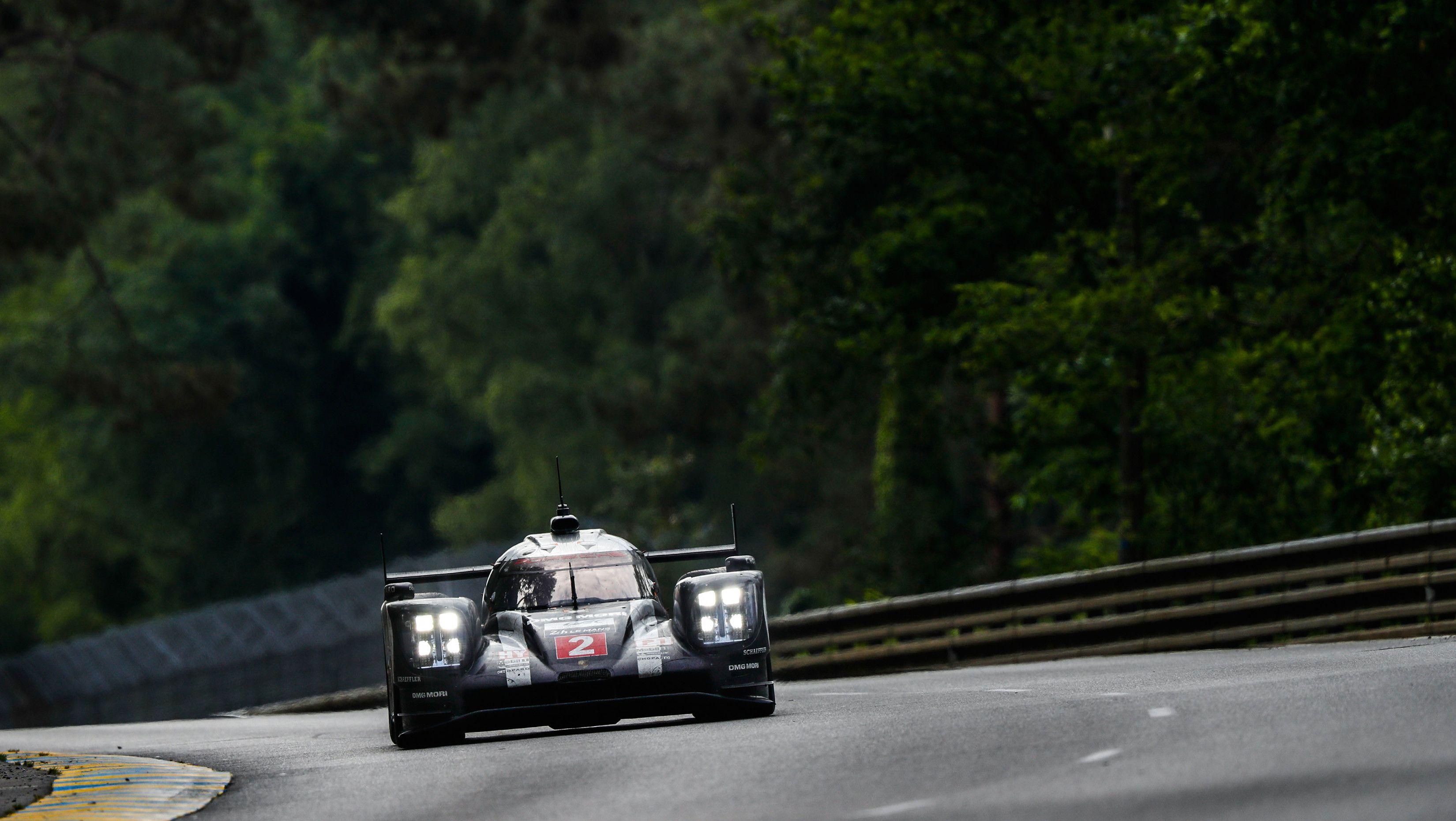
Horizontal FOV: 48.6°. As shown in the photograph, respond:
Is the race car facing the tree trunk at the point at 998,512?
no

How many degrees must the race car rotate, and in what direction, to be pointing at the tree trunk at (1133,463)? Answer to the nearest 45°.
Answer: approximately 135° to its left

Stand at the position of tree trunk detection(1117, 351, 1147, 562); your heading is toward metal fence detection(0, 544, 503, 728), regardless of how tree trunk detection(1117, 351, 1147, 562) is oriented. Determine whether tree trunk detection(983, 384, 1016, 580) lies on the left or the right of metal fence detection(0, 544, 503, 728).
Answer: right

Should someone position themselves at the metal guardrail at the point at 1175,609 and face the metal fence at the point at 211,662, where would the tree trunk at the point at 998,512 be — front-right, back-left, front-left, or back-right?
front-right

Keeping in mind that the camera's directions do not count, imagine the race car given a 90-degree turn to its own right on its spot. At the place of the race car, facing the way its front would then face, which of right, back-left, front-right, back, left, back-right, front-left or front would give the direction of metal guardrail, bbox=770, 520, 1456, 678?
back-right

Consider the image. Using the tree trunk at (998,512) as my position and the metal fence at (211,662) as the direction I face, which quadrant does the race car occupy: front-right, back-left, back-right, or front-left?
front-left

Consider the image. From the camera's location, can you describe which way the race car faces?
facing the viewer
